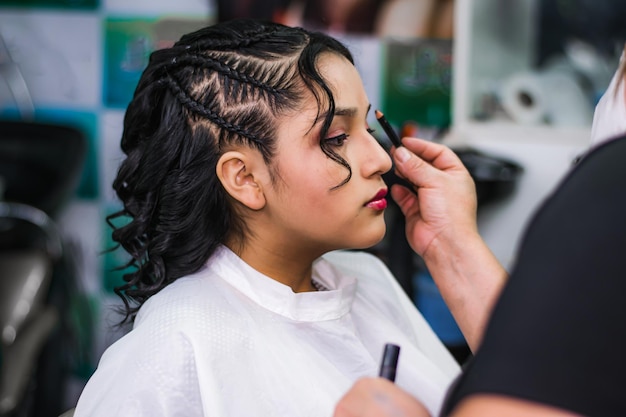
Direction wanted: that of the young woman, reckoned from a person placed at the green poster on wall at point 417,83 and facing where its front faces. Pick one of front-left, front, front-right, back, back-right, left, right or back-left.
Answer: front

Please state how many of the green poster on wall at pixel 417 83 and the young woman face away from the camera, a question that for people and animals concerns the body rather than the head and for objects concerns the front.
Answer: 0

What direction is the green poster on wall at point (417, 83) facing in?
toward the camera

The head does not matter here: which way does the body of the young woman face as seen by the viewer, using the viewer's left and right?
facing the viewer and to the right of the viewer

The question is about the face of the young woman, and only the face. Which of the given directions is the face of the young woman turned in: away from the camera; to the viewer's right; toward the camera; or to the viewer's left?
to the viewer's right

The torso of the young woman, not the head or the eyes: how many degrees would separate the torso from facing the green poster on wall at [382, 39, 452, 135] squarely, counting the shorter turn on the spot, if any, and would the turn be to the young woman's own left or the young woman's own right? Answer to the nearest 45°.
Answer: approximately 135° to the young woman's own left
